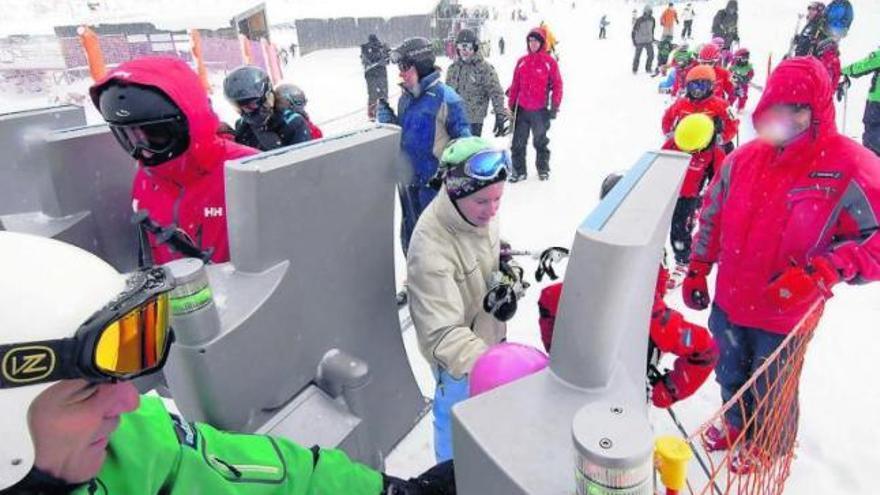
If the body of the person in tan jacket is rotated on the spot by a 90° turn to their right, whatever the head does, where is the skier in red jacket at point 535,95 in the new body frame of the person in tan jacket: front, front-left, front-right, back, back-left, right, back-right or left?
back-right

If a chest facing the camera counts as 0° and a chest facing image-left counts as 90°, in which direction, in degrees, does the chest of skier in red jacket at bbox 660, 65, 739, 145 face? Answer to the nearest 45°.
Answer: approximately 0°

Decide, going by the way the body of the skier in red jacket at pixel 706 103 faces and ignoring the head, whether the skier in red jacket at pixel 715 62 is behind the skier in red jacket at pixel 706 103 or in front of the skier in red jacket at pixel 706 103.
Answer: behind

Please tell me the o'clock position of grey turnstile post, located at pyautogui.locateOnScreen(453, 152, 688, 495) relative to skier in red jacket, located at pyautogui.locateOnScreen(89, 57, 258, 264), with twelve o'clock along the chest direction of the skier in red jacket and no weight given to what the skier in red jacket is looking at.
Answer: The grey turnstile post is roughly at 10 o'clock from the skier in red jacket.

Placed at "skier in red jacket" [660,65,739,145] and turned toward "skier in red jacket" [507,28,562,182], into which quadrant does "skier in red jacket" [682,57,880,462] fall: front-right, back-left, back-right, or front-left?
back-left

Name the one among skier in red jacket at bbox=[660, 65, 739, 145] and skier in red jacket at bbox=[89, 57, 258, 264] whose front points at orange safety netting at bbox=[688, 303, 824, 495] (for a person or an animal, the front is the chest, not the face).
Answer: skier in red jacket at bbox=[660, 65, 739, 145]

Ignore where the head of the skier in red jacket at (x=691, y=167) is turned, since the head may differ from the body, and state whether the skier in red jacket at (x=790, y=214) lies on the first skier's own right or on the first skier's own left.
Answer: on the first skier's own left

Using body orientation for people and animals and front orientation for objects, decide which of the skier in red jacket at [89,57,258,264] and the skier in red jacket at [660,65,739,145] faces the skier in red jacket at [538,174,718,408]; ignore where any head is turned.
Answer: the skier in red jacket at [660,65,739,145]
